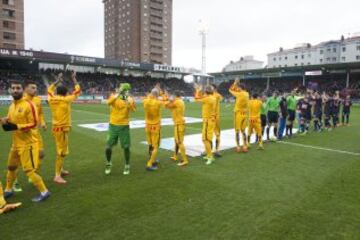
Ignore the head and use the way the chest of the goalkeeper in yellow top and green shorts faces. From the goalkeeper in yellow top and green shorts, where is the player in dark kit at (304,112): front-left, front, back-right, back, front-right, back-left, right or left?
back-left

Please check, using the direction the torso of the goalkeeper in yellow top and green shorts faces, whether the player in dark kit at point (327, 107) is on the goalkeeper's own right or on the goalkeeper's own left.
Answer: on the goalkeeper's own left

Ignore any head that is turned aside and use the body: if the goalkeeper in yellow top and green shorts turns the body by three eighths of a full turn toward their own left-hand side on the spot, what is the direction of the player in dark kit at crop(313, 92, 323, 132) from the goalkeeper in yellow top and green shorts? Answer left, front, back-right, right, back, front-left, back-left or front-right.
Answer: front

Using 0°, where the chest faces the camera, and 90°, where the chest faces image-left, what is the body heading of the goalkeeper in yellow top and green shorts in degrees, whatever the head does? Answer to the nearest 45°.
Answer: approximately 0°

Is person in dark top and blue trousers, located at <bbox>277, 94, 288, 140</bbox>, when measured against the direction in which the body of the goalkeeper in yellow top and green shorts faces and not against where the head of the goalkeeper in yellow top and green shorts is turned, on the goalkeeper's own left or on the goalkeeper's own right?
on the goalkeeper's own left
